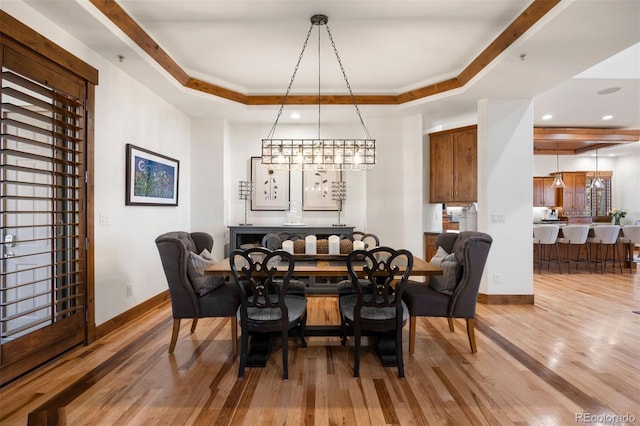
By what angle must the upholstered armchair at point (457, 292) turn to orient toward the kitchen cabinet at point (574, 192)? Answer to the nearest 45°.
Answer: approximately 90° to its right

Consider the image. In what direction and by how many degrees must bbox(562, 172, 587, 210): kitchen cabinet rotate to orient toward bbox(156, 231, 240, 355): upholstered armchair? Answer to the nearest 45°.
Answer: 0° — it already faces it

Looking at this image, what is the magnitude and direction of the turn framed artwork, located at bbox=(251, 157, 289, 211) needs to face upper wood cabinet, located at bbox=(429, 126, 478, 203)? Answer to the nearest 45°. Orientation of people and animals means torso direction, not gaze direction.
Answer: approximately 90° to its left

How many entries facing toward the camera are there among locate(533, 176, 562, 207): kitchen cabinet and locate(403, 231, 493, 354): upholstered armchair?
1

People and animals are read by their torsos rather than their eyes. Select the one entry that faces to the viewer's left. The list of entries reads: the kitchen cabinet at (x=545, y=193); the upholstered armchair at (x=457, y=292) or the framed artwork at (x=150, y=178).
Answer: the upholstered armchair

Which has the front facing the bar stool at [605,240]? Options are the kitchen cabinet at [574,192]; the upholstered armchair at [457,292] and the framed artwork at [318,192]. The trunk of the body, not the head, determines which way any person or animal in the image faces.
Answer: the kitchen cabinet

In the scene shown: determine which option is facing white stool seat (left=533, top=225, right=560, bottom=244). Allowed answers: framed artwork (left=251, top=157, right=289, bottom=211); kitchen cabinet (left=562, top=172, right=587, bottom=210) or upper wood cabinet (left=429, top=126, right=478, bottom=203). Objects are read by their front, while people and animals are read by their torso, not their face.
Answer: the kitchen cabinet

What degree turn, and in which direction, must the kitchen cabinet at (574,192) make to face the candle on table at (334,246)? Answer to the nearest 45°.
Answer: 0° — it already faces it

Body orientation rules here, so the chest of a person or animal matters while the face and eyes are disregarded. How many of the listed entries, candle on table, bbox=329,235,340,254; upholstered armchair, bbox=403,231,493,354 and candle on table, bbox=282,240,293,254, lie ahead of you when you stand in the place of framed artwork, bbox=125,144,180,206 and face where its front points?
3

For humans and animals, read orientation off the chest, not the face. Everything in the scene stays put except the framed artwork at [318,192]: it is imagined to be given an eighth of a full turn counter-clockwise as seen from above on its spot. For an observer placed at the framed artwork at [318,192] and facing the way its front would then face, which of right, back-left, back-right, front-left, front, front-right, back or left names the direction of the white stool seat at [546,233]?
front-left

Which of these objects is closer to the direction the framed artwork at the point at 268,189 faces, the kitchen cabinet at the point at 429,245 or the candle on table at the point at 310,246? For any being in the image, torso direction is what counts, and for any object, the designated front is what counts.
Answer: the candle on table

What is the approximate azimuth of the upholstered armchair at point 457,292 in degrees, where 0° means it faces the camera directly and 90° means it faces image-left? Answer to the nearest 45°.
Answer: approximately 90°

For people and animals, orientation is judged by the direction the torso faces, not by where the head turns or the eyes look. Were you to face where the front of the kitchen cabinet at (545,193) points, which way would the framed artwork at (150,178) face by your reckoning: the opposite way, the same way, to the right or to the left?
to the left

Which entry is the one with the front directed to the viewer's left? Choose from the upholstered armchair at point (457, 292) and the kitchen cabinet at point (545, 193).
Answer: the upholstered armchair

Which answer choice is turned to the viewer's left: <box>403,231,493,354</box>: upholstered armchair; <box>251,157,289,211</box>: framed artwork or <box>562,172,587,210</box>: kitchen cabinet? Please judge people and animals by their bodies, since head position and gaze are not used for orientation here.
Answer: the upholstered armchair
